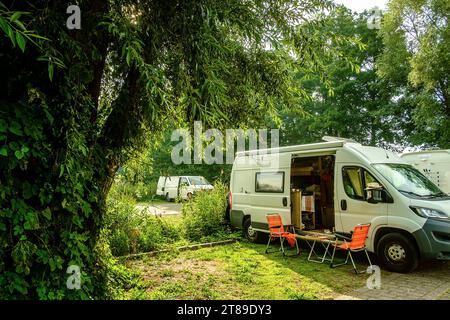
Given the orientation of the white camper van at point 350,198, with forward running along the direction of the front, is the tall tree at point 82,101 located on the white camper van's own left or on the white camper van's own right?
on the white camper van's own right

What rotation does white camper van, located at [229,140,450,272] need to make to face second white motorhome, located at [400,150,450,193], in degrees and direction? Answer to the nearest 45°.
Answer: approximately 90° to its left

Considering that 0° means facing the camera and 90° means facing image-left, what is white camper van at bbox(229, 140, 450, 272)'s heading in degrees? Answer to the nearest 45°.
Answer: approximately 315°

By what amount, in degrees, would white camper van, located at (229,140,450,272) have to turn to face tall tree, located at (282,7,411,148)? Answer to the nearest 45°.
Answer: approximately 135° to its left
